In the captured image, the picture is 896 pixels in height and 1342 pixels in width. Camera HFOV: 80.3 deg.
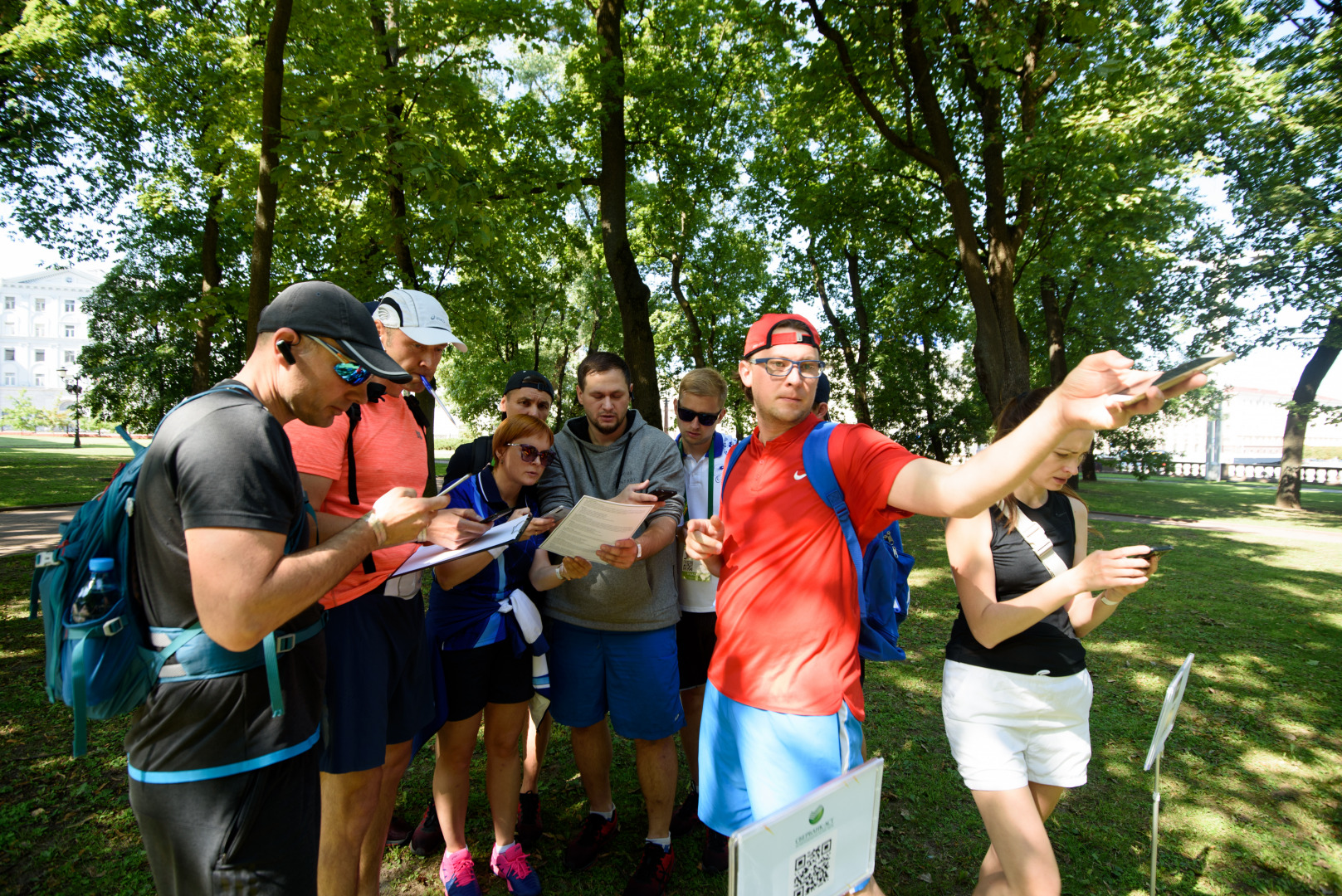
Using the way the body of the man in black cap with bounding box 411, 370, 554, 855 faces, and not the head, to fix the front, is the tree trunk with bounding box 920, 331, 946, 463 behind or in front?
behind

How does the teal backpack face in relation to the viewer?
to the viewer's left

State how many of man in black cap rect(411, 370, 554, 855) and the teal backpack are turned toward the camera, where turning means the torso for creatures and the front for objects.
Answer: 1

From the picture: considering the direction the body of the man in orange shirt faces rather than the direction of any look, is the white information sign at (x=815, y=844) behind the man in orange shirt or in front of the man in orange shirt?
in front

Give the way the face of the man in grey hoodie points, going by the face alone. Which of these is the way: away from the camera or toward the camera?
toward the camera

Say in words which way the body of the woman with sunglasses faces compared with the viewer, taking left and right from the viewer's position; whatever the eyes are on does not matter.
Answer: facing the viewer and to the right of the viewer

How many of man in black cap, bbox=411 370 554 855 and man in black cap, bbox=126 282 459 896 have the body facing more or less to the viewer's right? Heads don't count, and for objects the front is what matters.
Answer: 1

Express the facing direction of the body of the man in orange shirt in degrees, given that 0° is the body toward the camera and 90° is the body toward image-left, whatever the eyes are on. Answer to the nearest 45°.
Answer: approximately 315°

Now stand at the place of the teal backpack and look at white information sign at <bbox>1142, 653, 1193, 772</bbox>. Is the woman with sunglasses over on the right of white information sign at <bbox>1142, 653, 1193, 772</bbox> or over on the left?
left

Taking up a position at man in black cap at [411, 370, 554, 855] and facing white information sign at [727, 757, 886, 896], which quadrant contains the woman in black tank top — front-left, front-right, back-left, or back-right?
front-left

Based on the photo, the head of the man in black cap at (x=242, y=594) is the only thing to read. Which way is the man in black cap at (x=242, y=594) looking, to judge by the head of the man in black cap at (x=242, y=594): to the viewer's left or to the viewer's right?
to the viewer's right

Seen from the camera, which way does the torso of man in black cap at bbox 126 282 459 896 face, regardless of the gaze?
to the viewer's right
